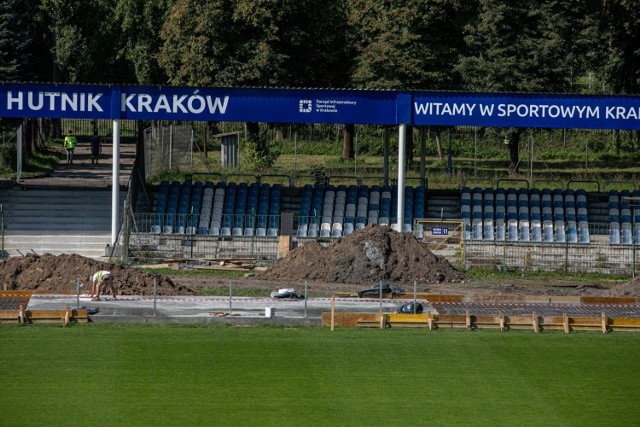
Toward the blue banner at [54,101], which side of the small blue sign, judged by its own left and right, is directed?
right

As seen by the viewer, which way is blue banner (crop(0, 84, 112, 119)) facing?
toward the camera

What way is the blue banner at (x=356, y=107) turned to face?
toward the camera

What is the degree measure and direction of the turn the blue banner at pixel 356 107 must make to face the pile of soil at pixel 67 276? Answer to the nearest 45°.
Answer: approximately 45° to its right

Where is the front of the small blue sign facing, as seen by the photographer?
facing the viewer

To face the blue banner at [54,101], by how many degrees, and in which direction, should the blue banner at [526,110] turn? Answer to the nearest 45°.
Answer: approximately 90° to its right

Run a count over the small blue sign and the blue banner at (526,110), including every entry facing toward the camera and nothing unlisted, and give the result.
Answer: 2

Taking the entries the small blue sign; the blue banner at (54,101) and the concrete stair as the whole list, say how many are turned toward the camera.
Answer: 3

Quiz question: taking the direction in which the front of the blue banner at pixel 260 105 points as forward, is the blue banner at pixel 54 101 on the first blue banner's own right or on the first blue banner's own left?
on the first blue banner's own right

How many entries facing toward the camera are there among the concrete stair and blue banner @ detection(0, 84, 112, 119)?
2

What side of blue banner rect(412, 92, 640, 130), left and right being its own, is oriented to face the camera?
front

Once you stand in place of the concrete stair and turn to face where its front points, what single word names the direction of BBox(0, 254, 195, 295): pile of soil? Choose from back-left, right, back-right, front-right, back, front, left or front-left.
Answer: front
